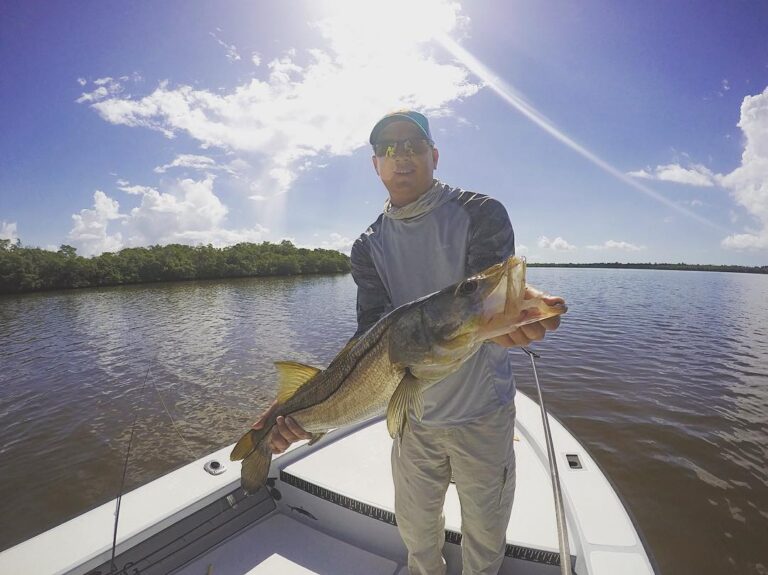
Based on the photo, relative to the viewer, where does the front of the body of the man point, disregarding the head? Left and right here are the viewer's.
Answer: facing the viewer

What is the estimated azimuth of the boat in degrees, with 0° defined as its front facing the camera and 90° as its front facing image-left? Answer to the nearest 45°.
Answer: approximately 225°
